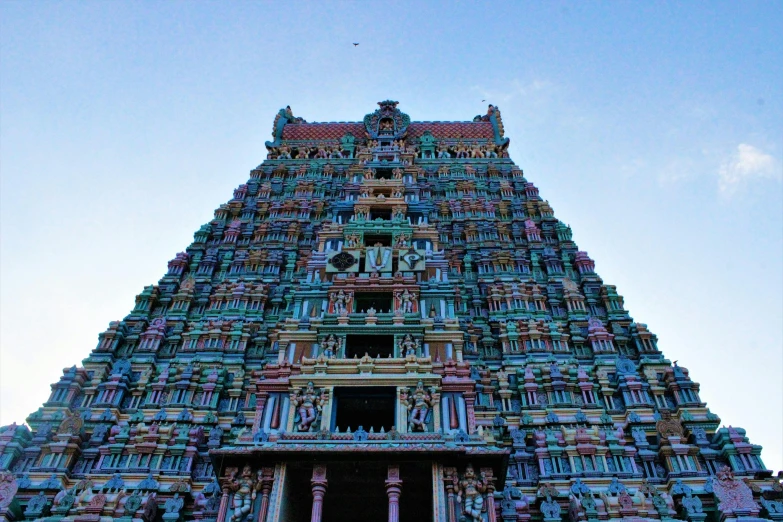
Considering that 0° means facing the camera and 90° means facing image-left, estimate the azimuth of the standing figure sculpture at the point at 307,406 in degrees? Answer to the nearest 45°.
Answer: approximately 0°
